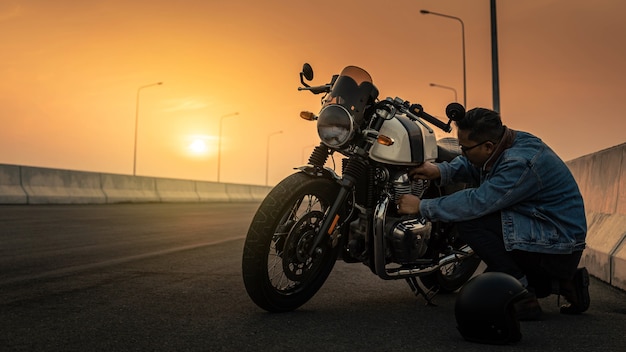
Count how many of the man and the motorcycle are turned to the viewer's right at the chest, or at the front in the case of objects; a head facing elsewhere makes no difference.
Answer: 0

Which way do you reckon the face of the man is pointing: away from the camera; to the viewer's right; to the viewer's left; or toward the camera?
to the viewer's left

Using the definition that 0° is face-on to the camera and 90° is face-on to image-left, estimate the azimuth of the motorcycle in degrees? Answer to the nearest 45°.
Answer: approximately 45°

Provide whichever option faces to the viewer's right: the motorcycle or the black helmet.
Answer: the black helmet

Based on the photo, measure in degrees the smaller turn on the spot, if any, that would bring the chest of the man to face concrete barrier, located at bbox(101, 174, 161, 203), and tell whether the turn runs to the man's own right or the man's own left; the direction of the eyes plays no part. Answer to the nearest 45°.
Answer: approximately 45° to the man's own right

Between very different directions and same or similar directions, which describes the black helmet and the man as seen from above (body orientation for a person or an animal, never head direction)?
very different directions

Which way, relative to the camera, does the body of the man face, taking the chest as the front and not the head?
to the viewer's left

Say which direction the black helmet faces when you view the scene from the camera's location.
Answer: facing to the right of the viewer
